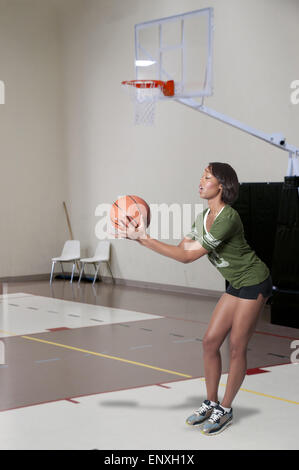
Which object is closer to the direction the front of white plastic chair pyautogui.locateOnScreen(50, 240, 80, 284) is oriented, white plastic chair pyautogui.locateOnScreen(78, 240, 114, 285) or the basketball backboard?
the basketball backboard

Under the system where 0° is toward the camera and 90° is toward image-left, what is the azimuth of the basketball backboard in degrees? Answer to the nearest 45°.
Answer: approximately 45°

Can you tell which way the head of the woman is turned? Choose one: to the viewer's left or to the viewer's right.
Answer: to the viewer's left

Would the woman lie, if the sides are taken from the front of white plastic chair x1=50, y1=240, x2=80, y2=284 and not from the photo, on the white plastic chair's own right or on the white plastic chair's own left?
on the white plastic chair's own left

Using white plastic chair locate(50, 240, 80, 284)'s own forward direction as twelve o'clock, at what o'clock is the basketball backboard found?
The basketball backboard is roughly at 10 o'clock from the white plastic chair.

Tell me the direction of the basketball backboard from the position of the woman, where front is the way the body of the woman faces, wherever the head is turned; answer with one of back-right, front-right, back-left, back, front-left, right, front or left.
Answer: back-right

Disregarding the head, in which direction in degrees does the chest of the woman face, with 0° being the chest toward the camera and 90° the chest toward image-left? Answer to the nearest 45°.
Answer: approximately 45°

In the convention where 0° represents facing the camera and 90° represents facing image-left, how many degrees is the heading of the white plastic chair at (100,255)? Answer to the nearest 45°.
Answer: approximately 45°
